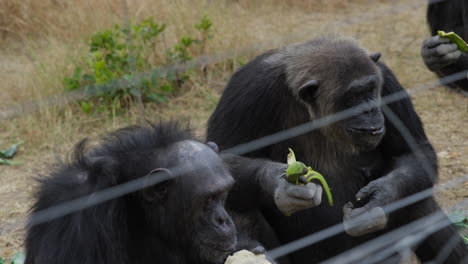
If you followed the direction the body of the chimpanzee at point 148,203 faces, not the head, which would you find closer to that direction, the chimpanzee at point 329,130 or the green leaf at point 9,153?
the chimpanzee

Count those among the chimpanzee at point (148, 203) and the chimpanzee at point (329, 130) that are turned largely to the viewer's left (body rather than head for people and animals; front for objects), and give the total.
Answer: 0

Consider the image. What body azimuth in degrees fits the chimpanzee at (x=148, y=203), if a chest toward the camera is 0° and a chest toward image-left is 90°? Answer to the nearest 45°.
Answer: approximately 270°

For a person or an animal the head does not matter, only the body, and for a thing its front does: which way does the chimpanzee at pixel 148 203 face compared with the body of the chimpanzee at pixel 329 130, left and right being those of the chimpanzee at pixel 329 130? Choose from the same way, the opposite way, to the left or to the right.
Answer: to the left

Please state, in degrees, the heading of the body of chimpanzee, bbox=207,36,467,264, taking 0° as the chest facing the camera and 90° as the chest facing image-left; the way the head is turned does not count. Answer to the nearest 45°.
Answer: approximately 315°

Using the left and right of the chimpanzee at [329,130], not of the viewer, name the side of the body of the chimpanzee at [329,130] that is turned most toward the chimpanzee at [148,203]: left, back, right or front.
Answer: right

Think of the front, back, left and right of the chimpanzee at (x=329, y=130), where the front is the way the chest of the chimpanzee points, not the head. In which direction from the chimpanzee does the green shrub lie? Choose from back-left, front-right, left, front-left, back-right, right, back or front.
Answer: back

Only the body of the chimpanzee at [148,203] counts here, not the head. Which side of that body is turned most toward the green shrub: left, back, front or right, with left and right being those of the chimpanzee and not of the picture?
left

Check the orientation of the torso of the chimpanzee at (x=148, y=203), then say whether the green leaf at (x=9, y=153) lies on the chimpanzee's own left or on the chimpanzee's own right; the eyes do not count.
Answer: on the chimpanzee's own left
